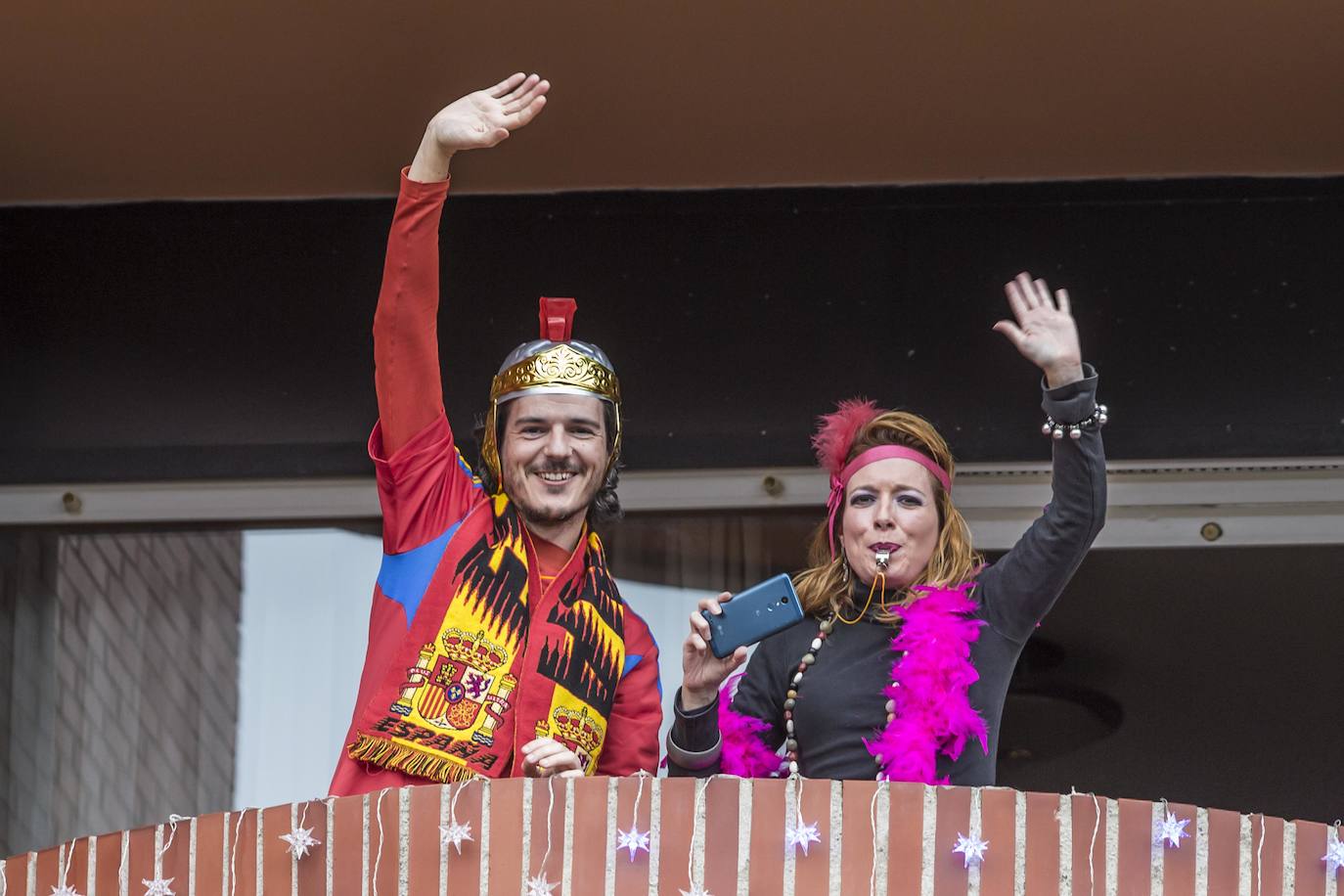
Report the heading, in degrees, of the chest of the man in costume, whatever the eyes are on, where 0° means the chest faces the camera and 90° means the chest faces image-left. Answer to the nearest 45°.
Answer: approximately 0°

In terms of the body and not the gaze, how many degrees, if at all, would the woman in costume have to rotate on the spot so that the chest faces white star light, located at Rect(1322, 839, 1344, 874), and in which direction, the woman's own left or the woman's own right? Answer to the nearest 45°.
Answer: approximately 45° to the woman's own left

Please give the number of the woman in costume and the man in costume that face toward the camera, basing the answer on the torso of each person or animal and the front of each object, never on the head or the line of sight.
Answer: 2

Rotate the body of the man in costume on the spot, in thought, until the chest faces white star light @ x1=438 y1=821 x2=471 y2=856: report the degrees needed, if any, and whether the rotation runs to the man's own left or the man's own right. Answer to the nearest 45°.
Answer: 0° — they already face it

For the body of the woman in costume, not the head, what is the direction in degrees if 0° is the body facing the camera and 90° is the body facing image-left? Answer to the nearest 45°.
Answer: approximately 0°
